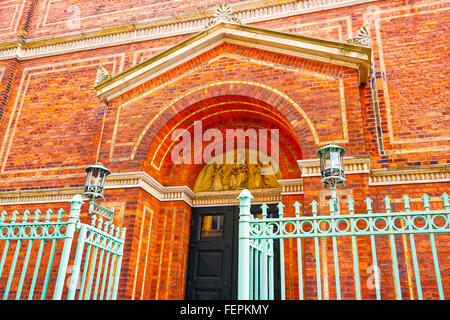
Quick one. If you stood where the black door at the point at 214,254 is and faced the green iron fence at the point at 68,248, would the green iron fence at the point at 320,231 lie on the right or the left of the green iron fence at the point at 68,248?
left

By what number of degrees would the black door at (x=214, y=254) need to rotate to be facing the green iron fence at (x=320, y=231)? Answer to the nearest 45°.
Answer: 0° — it already faces it

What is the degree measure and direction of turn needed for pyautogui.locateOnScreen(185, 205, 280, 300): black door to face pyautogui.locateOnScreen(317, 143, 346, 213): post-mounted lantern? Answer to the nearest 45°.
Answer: approximately 45° to its left

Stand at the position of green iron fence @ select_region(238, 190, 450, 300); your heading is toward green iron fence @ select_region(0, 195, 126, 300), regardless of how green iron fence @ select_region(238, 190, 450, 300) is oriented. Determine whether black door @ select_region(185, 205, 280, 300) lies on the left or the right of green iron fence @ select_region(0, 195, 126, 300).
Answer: right

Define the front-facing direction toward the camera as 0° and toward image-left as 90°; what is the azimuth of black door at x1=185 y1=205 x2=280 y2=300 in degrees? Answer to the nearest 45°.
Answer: approximately 0°

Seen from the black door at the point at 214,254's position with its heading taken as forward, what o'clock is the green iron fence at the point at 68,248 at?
The green iron fence is roughly at 1 o'clock from the black door.
